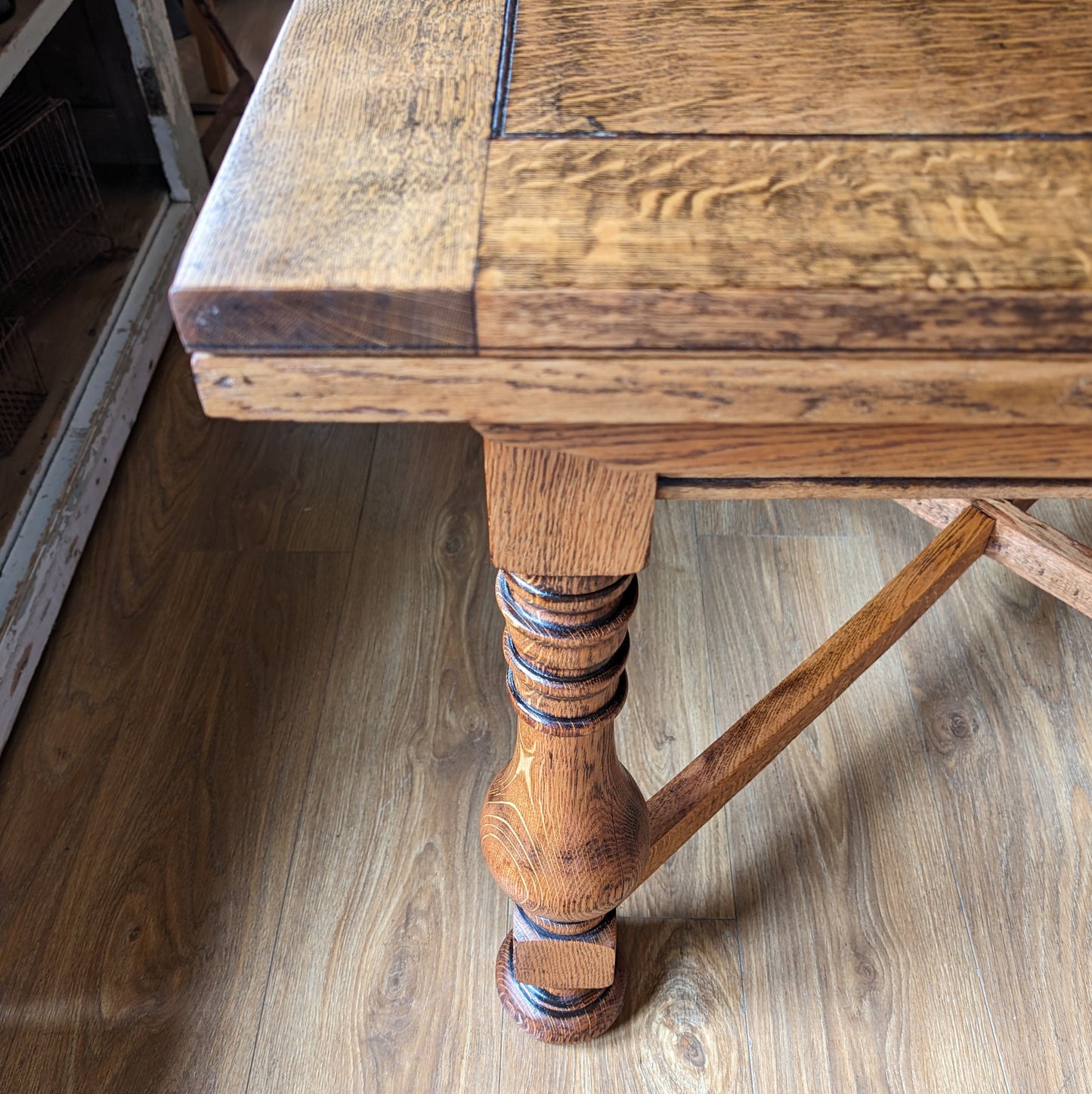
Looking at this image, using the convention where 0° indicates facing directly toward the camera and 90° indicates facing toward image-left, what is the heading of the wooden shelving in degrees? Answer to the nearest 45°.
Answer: approximately 315°
